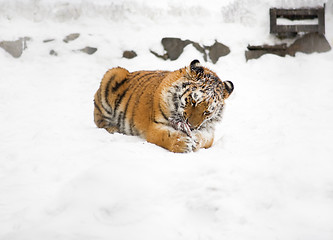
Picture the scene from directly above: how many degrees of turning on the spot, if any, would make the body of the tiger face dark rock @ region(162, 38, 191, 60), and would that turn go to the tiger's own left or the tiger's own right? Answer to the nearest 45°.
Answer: approximately 135° to the tiger's own left

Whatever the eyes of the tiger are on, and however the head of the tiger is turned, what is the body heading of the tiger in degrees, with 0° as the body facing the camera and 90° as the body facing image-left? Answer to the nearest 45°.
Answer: approximately 315°

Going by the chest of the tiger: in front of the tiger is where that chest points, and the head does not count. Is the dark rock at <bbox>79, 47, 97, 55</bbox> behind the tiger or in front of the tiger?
behind

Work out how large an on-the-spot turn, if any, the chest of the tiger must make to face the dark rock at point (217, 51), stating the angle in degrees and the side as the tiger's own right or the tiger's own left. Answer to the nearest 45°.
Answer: approximately 135° to the tiger's own left

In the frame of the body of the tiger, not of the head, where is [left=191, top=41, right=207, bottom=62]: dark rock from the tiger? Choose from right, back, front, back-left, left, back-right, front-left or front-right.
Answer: back-left

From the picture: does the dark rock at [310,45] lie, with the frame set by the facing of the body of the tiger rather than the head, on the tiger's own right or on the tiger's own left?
on the tiger's own left
